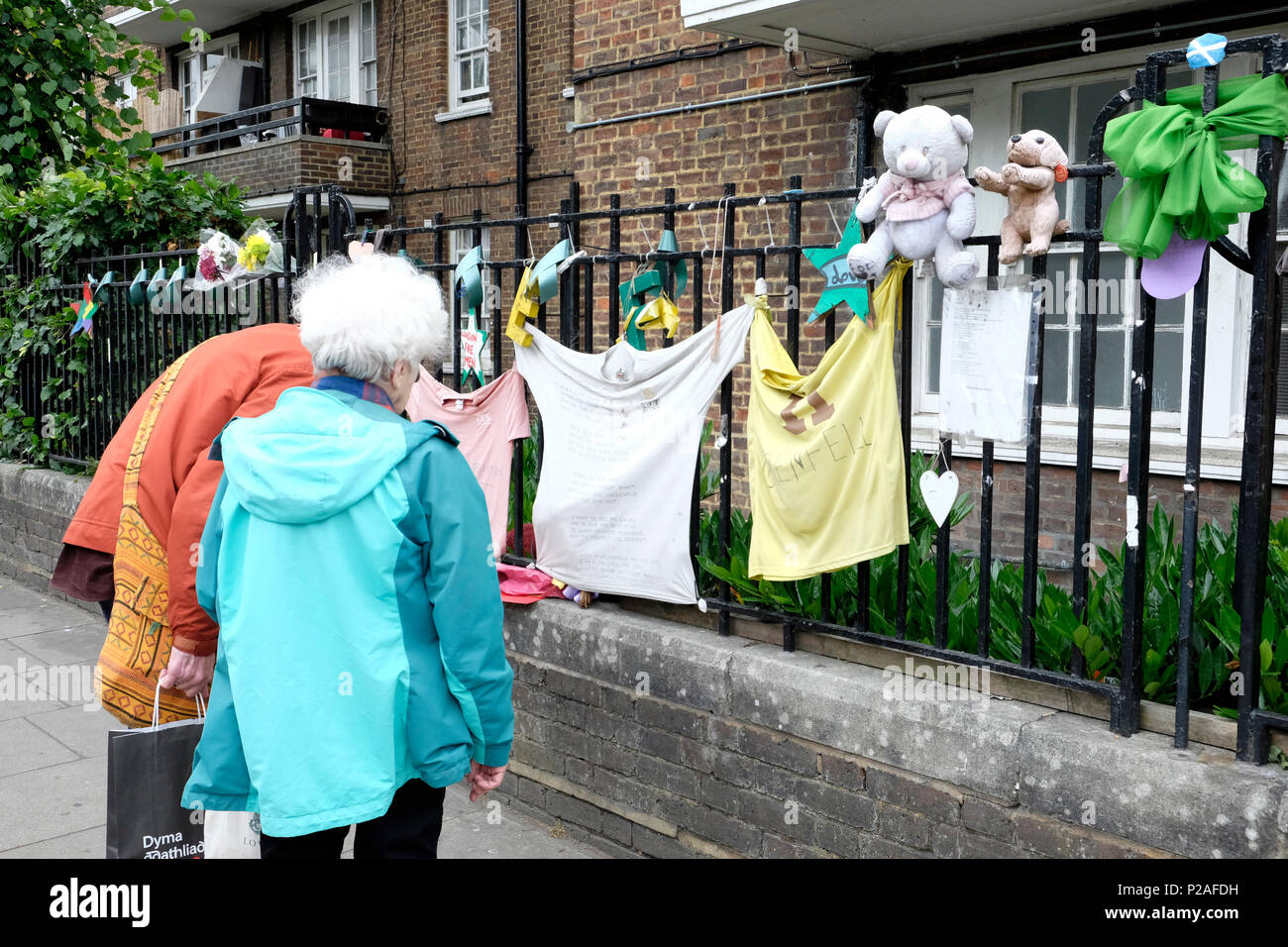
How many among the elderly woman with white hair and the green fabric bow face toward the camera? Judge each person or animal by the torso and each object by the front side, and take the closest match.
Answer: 1

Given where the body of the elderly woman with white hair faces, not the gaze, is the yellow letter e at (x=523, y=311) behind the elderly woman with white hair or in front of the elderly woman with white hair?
in front

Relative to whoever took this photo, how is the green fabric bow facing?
facing the viewer

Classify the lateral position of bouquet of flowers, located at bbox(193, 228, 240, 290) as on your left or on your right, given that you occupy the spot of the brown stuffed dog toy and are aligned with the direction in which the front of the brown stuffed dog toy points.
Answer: on your right

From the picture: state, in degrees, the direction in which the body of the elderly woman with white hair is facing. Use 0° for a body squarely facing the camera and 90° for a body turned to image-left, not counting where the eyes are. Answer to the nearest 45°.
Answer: approximately 225°

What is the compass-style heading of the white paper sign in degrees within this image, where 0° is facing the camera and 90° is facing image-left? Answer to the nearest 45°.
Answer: approximately 45°

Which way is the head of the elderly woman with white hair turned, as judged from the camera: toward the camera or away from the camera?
away from the camera

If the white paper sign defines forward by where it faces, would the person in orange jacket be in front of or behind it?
in front

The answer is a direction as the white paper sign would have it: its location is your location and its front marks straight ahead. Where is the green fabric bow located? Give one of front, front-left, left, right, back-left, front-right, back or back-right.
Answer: left

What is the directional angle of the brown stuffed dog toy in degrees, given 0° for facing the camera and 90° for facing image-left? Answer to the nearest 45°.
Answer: approximately 45°
